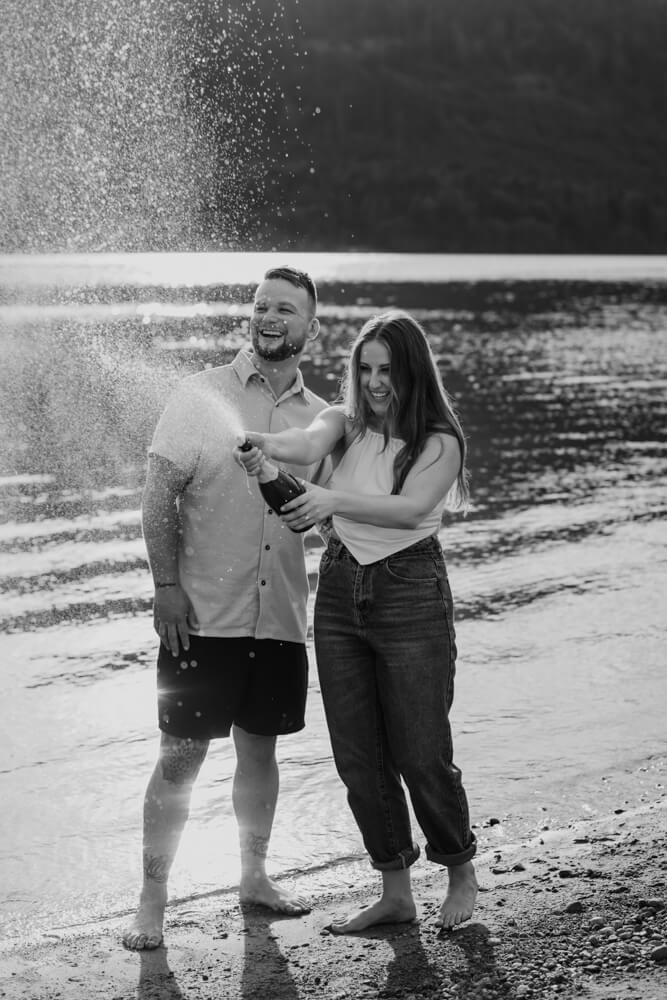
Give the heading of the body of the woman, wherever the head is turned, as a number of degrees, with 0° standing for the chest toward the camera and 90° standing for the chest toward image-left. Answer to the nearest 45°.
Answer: approximately 45°

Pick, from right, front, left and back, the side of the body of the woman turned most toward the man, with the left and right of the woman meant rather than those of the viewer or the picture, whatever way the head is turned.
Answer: right
